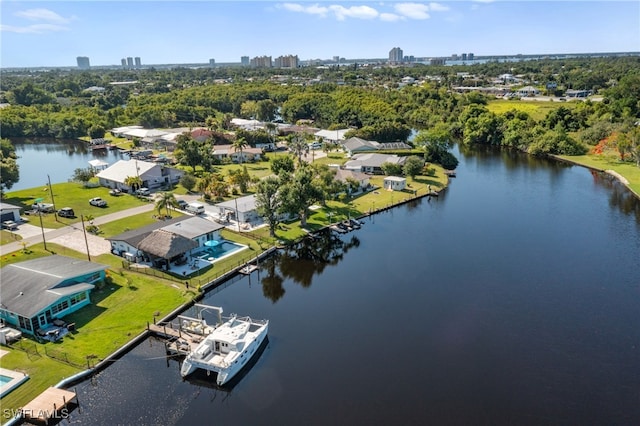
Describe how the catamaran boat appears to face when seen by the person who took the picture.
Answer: facing away from the viewer and to the right of the viewer

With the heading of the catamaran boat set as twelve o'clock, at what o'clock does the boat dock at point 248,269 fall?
The boat dock is roughly at 11 o'clock from the catamaran boat.

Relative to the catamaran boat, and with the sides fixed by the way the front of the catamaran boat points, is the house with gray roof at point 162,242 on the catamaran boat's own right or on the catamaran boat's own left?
on the catamaran boat's own left

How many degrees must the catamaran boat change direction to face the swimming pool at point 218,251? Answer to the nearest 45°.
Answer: approximately 45° to its left

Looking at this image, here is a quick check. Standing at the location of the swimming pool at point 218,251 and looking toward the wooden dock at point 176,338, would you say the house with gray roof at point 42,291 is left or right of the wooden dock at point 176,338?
right

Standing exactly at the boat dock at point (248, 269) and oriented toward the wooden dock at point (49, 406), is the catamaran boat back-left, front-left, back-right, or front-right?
front-left

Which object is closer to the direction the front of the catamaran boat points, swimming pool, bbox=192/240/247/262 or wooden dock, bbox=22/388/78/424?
the swimming pool

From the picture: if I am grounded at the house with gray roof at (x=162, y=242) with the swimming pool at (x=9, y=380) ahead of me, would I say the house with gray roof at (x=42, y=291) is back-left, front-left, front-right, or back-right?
front-right

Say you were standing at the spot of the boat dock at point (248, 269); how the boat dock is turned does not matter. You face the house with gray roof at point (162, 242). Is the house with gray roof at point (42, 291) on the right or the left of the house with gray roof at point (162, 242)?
left

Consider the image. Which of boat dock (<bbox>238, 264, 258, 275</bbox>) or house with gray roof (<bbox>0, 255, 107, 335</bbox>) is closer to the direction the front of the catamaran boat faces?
the boat dock

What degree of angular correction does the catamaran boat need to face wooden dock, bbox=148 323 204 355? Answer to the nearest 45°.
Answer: approximately 90° to its left
